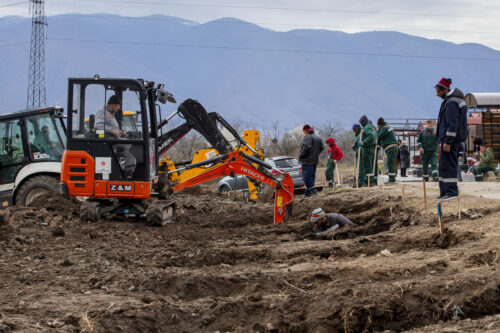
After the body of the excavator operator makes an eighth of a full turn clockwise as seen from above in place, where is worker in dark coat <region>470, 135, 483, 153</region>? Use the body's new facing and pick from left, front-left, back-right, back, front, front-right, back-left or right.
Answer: left

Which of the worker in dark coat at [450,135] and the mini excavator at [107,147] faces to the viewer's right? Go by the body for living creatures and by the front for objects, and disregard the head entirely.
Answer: the mini excavator

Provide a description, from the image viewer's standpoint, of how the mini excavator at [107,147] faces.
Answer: facing to the right of the viewer

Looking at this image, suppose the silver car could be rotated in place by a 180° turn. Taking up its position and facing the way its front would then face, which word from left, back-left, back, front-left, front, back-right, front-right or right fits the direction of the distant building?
left

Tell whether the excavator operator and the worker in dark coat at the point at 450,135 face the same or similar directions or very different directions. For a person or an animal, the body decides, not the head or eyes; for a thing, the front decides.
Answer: very different directions

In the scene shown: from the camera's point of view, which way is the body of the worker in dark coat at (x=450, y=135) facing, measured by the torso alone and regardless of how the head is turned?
to the viewer's left

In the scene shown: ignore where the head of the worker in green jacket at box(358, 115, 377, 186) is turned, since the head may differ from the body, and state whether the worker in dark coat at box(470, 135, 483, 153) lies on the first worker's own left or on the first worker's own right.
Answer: on the first worker's own right

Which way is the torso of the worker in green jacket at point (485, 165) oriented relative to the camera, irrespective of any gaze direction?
to the viewer's left

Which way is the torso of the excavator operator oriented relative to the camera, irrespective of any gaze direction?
to the viewer's right

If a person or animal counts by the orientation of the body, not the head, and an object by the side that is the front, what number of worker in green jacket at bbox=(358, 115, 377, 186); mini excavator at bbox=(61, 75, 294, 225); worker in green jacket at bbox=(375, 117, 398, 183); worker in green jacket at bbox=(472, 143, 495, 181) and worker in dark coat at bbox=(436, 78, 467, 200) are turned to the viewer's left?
4

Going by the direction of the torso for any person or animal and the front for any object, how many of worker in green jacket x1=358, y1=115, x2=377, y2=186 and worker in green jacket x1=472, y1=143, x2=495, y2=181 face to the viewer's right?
0

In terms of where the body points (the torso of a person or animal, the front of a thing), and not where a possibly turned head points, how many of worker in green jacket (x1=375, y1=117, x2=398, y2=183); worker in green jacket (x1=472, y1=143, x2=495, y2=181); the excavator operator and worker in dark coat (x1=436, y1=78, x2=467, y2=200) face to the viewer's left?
3

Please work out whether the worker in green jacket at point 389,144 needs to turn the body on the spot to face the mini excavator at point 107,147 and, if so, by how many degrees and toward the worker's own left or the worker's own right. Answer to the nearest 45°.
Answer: approximately 45° to the worker's own left

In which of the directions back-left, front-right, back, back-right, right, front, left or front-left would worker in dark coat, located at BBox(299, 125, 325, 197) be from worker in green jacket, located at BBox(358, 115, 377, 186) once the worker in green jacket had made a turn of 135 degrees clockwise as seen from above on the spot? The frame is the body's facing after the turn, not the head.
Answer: back

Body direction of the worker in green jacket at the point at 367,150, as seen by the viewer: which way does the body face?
to the viewer's left

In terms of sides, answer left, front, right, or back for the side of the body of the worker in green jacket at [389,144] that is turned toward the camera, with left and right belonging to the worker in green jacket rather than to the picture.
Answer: left

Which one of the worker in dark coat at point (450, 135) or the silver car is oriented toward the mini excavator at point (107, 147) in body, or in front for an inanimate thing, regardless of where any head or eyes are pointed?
the worker in dark coat
